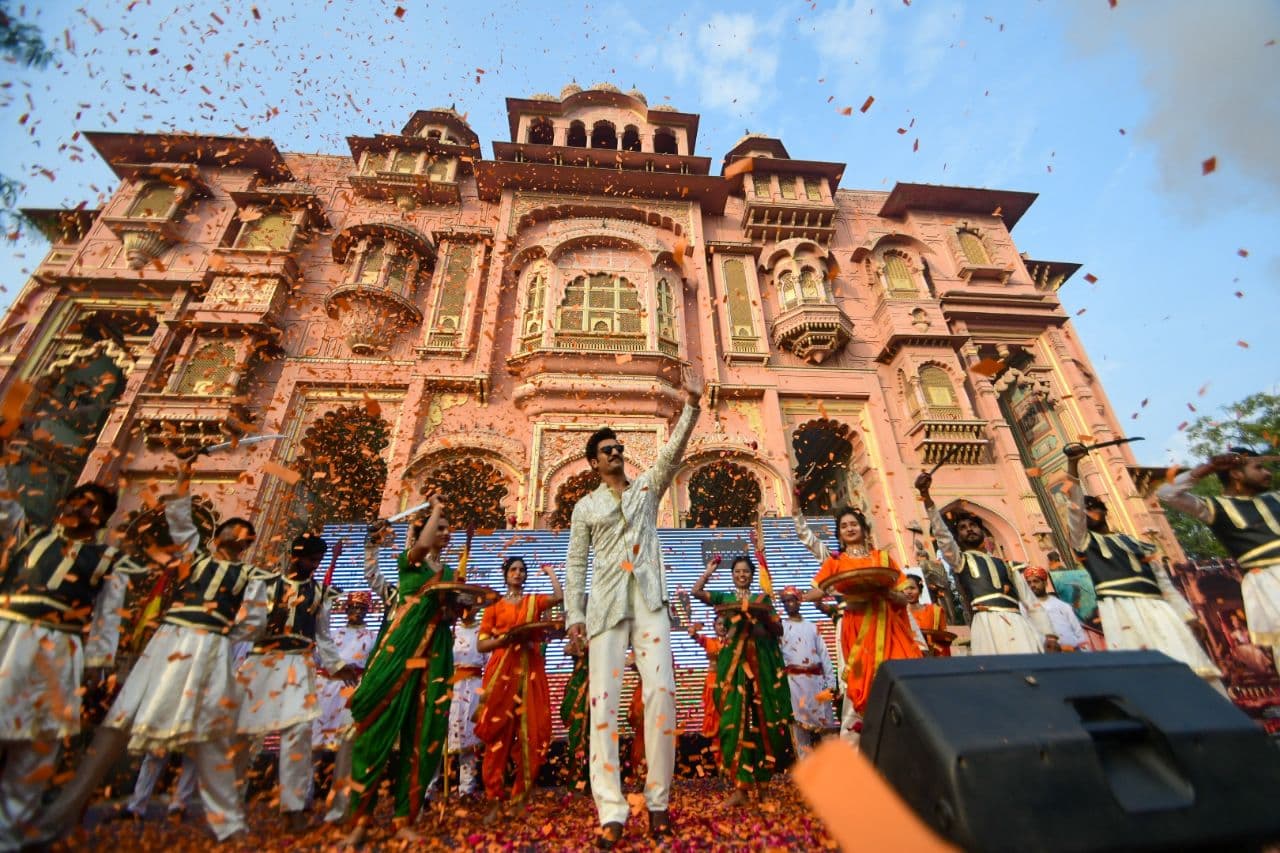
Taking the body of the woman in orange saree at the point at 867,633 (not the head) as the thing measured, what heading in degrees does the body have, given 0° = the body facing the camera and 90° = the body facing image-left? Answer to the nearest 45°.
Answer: approximately 0°

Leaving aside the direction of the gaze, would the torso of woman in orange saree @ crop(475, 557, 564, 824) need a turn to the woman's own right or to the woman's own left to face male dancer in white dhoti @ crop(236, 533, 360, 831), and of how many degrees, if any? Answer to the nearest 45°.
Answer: approximately 90° to the woman's own right

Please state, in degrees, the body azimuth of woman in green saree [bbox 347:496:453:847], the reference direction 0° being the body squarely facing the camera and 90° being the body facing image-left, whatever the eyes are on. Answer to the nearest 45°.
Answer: approximately 315°

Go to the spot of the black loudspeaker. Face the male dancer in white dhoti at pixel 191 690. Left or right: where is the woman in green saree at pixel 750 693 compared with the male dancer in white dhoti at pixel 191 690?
right
